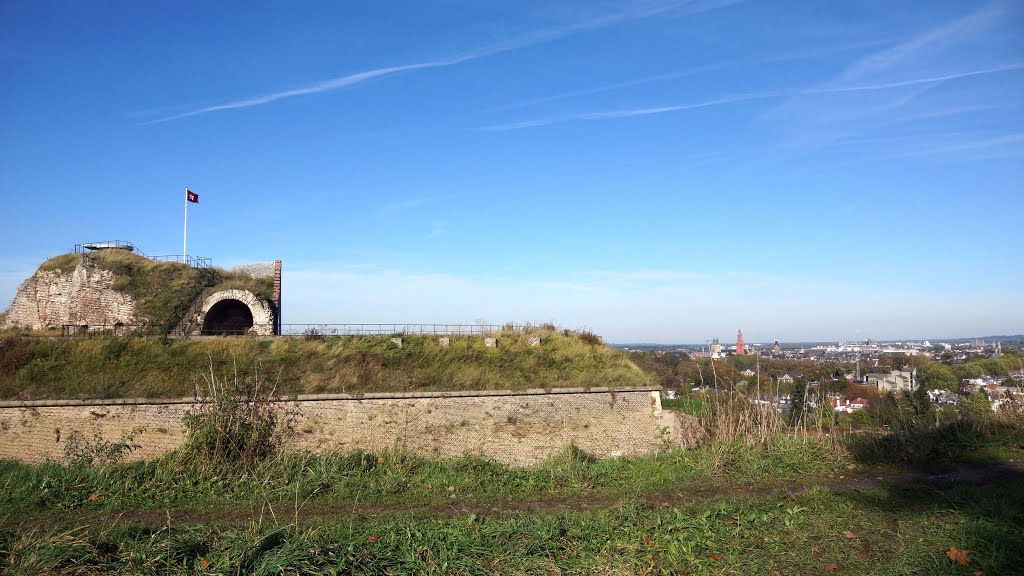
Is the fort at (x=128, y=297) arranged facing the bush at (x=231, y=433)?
yes

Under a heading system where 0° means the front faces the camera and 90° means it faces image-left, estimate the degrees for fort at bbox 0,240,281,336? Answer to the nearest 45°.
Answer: approximately 0°
